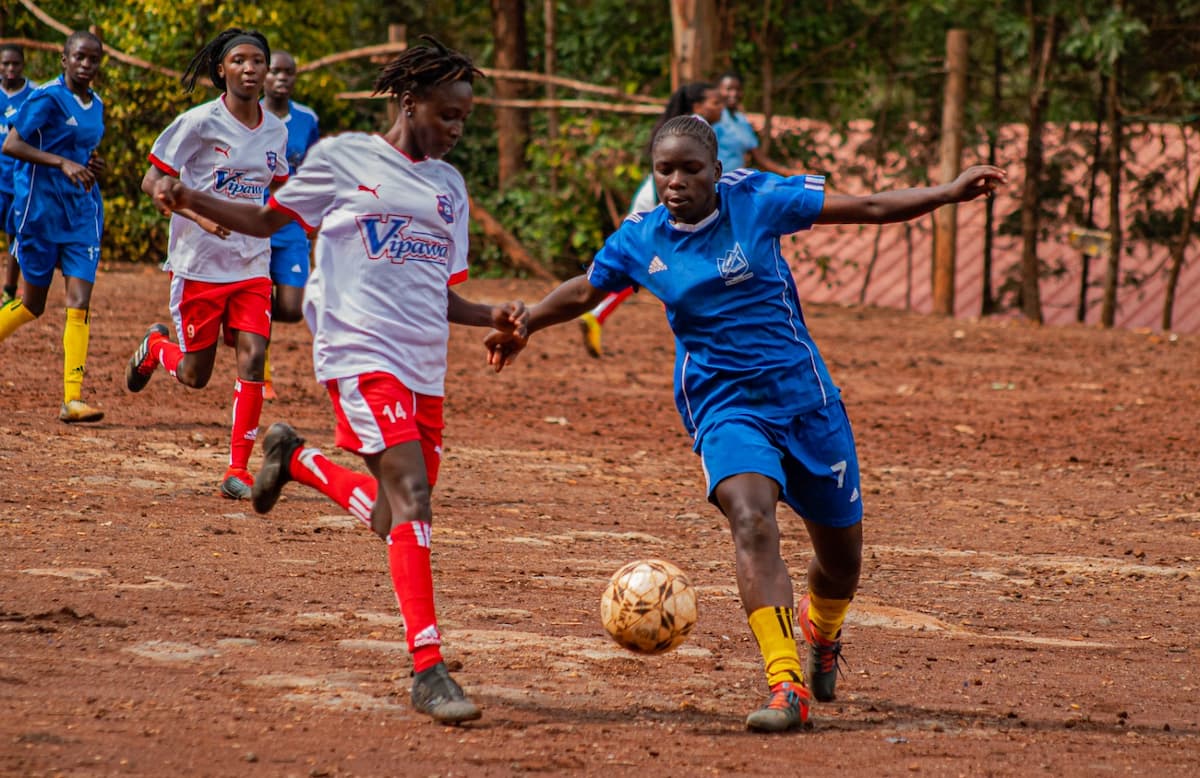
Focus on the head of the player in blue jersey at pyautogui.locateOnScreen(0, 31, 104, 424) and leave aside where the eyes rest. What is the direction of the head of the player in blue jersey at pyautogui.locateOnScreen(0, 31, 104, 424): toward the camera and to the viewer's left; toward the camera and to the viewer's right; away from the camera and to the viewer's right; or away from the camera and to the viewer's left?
toward the camera and to the viewer's right

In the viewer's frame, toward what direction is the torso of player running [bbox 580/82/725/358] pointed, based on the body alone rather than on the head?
to the viewer's right

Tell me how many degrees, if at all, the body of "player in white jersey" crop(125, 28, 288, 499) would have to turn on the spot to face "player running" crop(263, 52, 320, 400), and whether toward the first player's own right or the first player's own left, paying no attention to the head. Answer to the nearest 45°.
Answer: approximately 135° to the first player's own left

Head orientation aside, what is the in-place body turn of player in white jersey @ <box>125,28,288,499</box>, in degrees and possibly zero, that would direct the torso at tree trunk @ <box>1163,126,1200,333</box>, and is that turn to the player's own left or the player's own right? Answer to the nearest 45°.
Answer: approximately 90° to the player's own left

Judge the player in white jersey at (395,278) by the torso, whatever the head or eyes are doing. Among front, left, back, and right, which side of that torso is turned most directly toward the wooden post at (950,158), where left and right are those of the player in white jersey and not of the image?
left

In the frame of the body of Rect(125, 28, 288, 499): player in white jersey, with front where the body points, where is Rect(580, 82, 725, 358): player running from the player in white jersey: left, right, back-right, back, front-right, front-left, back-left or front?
left

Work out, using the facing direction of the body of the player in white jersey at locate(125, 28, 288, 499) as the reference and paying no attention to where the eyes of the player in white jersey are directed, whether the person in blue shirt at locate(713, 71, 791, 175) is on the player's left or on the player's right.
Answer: on the player's left

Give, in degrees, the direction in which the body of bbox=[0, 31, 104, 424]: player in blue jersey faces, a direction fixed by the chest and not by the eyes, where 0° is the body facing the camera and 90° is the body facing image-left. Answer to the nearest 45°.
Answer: approximately 315°

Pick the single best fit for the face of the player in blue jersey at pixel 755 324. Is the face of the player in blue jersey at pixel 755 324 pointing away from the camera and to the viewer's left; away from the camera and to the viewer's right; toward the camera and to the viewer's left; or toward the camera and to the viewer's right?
toward the camera and to the viewer's left

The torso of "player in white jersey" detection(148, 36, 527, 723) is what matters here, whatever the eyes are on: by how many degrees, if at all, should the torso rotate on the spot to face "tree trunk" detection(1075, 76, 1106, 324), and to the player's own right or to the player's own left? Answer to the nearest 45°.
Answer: approximately 90° to the player's own left

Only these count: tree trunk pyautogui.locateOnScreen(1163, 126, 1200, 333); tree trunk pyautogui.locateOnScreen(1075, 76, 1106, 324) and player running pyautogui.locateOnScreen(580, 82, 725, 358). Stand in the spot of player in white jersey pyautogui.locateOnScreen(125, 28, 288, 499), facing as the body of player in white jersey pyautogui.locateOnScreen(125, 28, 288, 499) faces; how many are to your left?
3

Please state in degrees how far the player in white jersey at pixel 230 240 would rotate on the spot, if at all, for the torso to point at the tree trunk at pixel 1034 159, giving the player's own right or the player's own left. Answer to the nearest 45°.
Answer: approximately 90° to the player's own left

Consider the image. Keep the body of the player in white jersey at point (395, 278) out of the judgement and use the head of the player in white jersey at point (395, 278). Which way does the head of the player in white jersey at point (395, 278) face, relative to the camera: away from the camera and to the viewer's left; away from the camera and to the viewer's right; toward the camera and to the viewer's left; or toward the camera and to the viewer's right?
toward the camera and to the viewer's right
